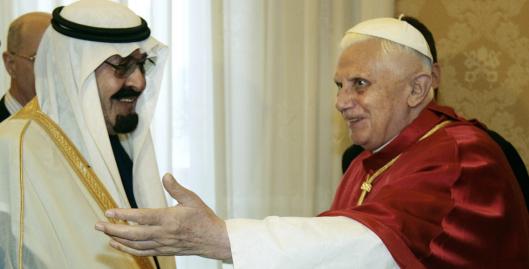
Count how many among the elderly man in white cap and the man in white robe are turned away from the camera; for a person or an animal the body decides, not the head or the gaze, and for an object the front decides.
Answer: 0

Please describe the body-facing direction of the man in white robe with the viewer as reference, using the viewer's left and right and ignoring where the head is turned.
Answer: facing the viewer and to the right of the viewer

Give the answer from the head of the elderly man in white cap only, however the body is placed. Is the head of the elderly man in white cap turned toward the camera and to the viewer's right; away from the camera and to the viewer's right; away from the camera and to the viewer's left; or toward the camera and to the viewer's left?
toward the camera and to the viewer's left

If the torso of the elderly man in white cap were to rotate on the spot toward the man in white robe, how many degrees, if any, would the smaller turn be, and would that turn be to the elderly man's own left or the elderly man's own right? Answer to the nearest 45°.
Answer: approximately 45° to the elderly man's own right

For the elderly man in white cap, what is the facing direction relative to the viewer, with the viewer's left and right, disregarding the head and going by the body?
facing the viewer and to the left of the viewer

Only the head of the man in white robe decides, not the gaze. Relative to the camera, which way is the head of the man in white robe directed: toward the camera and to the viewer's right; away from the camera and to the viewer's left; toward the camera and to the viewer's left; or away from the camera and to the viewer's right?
toward the camera and to the viewer's right

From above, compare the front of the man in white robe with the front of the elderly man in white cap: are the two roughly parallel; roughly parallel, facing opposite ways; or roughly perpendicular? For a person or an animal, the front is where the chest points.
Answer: roughly perpendicular

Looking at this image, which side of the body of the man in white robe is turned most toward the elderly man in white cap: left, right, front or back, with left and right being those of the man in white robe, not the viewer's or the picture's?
front
